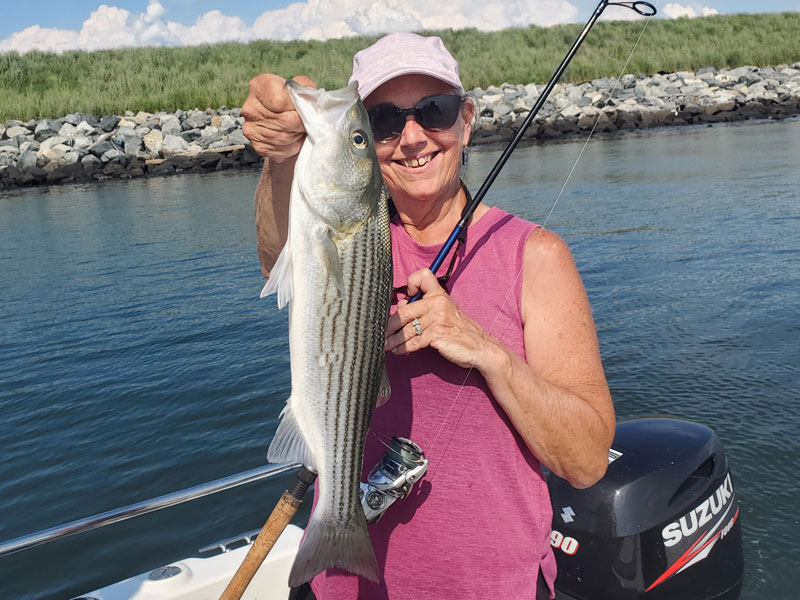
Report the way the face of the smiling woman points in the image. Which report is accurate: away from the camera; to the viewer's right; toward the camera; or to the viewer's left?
toward the camera

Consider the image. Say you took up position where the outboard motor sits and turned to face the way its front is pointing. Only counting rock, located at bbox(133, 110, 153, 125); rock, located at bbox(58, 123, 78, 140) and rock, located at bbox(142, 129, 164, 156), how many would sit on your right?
3

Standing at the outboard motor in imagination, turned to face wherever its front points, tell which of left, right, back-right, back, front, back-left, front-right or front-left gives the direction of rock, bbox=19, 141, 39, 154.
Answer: right

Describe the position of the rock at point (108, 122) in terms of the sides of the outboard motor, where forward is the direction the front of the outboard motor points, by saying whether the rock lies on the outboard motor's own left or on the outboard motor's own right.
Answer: on the outboard motor's own right

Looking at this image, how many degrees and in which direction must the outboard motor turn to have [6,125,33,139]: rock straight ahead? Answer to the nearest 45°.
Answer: approximately 90° to its right

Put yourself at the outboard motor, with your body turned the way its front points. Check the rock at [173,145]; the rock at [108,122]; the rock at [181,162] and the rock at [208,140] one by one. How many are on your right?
4

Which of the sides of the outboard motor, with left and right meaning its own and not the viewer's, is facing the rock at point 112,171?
right

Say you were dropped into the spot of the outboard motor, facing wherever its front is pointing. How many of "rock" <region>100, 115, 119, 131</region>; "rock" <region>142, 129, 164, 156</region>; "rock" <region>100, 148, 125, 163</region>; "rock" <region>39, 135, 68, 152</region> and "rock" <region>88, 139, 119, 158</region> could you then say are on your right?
5

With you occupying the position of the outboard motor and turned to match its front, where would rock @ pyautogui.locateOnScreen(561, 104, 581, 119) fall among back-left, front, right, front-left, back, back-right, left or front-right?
back-right

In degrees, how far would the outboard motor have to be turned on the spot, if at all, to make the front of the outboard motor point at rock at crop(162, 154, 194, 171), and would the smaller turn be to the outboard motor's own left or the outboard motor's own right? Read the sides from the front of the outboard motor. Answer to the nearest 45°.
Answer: approximately 90° to the outboard motor's own right

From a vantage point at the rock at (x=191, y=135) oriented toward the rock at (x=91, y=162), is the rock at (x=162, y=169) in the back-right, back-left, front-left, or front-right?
front-left

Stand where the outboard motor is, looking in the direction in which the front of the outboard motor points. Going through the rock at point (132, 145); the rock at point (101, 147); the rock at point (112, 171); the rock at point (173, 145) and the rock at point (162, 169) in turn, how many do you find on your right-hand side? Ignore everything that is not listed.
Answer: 5

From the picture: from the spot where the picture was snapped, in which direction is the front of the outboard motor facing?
facing the viewer and to the left of the viewer

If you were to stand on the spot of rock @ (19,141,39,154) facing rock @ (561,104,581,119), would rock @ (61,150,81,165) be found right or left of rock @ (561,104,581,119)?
right

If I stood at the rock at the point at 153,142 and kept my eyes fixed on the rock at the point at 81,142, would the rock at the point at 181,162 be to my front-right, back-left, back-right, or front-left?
back-left

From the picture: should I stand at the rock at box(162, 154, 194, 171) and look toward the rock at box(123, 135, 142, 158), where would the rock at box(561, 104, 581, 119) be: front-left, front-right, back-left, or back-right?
back-right

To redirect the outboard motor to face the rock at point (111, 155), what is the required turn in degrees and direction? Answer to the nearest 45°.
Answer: approximately 90° to its right
